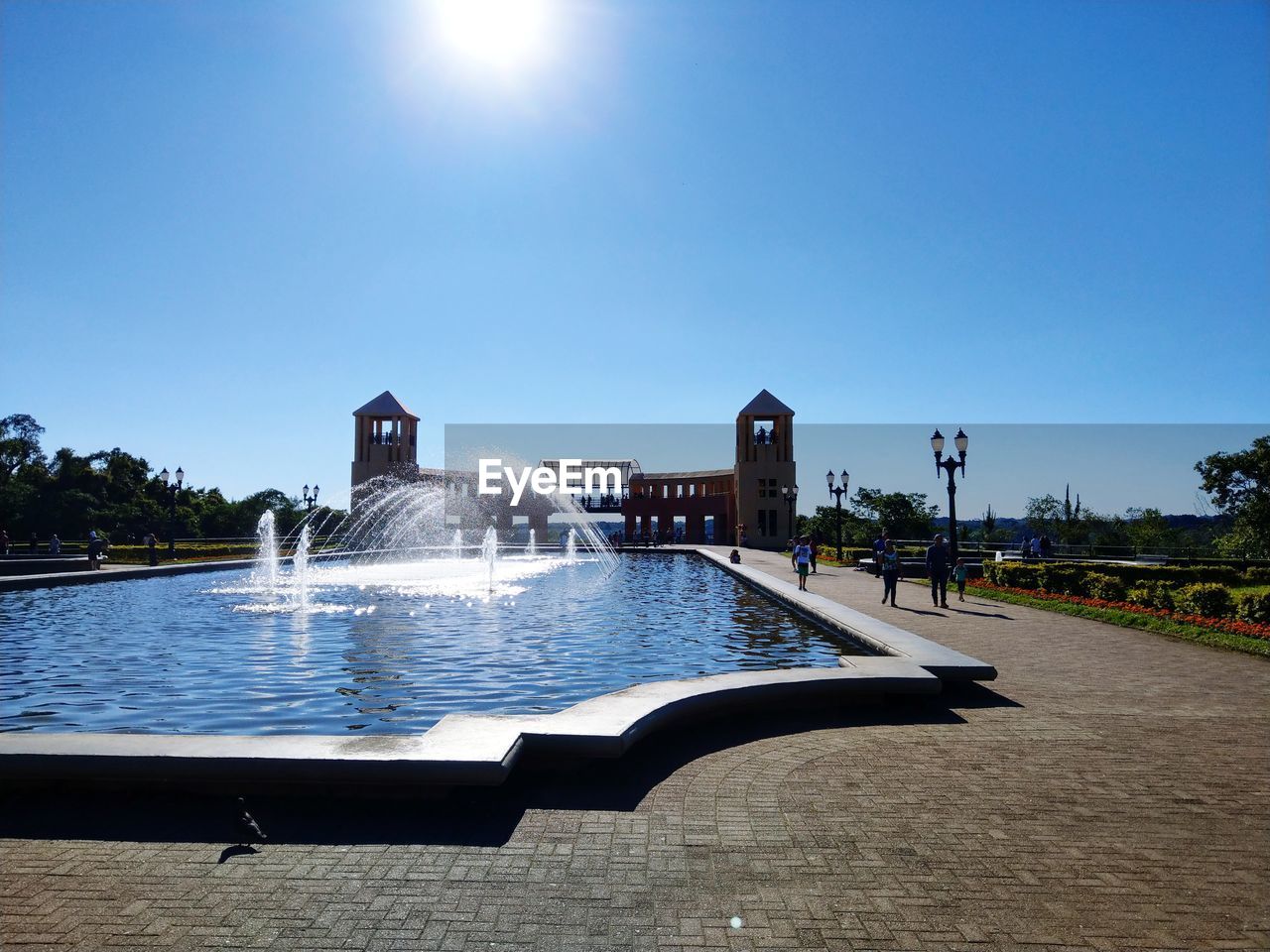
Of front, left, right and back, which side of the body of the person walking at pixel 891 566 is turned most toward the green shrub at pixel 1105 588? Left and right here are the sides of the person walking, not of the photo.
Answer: left

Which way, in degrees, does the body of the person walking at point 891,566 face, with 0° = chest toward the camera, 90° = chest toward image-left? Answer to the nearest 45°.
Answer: approximately 0°

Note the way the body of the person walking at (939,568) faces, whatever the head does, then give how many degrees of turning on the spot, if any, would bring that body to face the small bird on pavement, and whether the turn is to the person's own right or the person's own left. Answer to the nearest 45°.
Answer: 0° — they already face it

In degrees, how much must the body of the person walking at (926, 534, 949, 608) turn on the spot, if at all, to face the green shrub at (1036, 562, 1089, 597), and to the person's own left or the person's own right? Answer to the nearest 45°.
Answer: approximately 135° to the person's own left

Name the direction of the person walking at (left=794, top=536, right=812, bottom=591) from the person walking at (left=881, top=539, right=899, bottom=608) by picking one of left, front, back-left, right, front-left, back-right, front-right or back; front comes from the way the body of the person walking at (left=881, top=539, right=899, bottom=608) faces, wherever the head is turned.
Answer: back-right

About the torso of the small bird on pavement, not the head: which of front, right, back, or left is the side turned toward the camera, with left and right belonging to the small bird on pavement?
left

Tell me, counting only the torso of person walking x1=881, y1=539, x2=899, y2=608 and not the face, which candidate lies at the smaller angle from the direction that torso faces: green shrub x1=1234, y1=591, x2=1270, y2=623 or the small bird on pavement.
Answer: the small bird on pavement

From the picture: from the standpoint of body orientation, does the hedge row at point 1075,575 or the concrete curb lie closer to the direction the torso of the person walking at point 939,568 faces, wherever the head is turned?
the concrete curb

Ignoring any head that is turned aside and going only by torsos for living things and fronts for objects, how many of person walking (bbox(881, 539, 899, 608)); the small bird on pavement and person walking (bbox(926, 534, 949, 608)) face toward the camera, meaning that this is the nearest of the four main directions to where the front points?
2

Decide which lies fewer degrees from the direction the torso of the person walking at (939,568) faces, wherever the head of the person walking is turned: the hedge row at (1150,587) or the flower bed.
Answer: the flower bed

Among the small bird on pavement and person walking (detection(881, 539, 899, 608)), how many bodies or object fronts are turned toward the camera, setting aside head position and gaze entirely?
1
